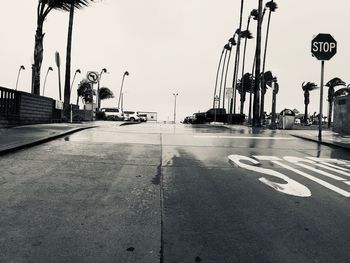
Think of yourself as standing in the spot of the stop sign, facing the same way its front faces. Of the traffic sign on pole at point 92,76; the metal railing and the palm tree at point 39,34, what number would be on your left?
0

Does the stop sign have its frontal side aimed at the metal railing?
no

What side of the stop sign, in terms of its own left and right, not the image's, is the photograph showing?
front

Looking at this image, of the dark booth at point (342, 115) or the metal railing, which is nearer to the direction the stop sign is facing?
the metal railing

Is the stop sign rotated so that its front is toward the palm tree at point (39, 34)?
no

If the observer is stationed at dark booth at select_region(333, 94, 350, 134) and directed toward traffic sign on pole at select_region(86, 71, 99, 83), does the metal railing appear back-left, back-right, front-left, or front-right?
front-left

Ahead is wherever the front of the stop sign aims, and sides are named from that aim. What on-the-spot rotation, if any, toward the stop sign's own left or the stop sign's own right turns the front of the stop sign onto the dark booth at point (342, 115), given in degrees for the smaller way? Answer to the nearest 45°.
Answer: approximately 180°

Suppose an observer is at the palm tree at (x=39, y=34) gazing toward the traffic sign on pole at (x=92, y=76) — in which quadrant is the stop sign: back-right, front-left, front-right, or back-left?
front-right

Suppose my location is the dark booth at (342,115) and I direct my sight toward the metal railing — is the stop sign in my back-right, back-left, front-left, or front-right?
front-left

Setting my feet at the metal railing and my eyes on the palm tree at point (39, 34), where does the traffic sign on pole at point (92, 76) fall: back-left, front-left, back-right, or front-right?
front-right

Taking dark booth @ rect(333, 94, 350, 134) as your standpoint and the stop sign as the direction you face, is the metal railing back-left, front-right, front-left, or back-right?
front-right

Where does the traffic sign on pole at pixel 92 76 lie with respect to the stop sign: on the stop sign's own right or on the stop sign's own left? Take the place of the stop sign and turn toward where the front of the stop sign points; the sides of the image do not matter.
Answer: on the stop sign's own right
